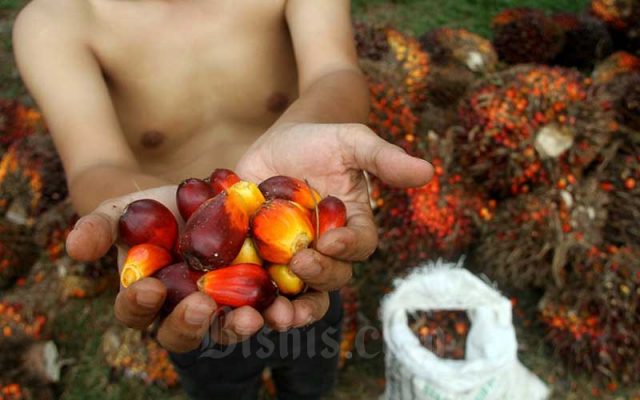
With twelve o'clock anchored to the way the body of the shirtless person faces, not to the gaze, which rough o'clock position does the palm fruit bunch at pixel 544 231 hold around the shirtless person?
The palm fruit bunch is roughly at 9 o'clock from the shirtless person.

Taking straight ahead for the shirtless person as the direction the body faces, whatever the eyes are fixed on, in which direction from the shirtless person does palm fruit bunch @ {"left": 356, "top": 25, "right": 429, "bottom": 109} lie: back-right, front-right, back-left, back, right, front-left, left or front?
back-left

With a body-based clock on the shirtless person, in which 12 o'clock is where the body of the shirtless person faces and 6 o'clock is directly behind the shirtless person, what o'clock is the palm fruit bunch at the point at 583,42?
The palm fruit bunch is roughly at 8 o'clock from the shirtless person.

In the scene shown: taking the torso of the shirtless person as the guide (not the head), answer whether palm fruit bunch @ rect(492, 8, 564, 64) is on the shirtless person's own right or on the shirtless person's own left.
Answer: on the shirtless person's own left

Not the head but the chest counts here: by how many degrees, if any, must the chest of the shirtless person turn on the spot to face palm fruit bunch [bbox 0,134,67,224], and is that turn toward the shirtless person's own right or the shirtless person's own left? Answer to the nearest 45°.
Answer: approximately 135° to the shirtless person's own right

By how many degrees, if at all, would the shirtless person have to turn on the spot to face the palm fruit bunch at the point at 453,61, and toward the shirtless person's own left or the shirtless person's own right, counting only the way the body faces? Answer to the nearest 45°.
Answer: approximately 135° to the shirtless person's own left

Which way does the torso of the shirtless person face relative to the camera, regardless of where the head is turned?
toward the camera

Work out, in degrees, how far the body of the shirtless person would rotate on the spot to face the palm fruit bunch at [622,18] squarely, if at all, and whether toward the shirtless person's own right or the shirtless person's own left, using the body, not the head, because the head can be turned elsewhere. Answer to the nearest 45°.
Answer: approximately 135° to the shirtless person's own left

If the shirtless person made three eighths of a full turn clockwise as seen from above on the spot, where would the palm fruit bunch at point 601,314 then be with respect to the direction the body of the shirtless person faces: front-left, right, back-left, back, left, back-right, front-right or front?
back-right

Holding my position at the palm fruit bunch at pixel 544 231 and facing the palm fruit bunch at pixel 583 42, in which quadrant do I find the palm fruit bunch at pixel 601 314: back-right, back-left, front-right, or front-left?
back-right
